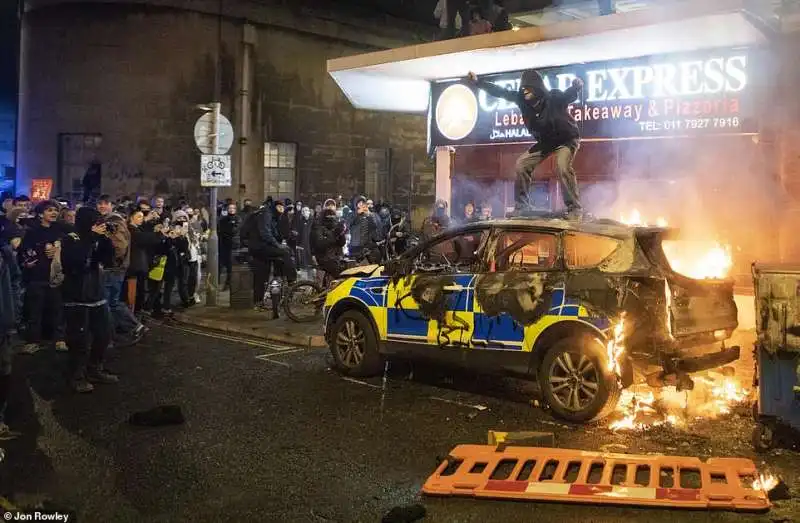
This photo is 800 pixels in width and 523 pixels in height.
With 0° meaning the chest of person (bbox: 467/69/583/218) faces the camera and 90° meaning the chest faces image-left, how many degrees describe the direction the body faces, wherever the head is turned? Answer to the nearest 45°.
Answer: approximately 45°

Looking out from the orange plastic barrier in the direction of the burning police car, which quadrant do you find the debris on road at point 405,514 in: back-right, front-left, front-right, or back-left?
back-left

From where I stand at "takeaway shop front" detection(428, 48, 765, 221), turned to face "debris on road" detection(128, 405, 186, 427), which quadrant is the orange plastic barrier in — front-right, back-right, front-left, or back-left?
front-left

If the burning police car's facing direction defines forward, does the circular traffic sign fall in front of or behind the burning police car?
in front

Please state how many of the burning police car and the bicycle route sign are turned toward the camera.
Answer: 1

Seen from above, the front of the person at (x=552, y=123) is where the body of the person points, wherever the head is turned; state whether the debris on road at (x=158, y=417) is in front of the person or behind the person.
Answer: in front

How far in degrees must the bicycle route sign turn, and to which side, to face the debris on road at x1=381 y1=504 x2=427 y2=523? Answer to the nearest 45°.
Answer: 0° — it already faces it

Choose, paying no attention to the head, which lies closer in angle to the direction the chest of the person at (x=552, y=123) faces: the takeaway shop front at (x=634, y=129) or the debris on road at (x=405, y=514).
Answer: the debris on road

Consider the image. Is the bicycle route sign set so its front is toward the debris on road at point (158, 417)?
yes

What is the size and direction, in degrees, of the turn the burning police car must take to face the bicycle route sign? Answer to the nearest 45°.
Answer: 0° — it already faces it

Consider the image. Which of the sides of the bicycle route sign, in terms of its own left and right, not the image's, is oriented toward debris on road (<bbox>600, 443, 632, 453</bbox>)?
front

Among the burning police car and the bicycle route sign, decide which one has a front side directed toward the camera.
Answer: the bicycle route sign

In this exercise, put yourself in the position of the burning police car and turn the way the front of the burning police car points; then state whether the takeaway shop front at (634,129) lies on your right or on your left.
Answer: on your right

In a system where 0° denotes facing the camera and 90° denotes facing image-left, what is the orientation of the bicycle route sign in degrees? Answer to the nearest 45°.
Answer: approximately 0°

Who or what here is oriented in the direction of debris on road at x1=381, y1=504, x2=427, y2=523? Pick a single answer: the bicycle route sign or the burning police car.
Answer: the bicycle route sign
